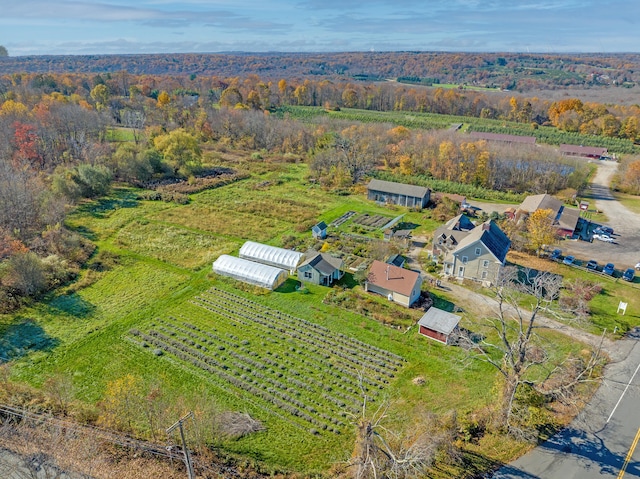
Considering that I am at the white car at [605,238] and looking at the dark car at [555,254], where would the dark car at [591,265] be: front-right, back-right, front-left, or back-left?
front-left

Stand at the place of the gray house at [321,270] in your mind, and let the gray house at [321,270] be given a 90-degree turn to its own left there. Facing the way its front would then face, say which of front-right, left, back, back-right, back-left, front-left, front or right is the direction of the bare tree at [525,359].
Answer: right

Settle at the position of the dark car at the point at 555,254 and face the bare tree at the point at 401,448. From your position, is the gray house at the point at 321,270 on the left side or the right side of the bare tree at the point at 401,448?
right

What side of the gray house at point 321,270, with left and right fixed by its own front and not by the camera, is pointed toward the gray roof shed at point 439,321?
front

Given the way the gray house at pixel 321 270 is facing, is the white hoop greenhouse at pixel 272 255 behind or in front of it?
behind

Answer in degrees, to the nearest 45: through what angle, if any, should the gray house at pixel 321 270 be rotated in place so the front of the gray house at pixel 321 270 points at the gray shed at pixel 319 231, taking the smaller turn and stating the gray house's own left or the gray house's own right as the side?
approximately 135° to the gray house's own left

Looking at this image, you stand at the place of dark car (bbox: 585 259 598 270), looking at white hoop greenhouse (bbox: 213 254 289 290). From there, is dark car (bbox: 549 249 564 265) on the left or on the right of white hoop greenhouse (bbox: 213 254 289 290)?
right

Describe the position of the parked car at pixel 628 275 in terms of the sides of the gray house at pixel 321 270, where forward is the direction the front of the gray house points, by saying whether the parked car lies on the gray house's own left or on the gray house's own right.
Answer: on the gray house's own left

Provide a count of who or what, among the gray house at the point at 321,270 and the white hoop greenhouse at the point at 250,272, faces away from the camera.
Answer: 0

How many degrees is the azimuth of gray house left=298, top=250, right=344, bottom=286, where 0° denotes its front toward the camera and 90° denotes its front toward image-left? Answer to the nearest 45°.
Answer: approximately 315°
